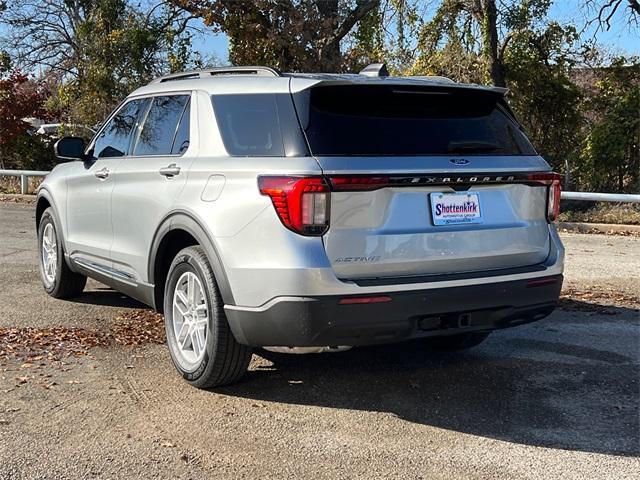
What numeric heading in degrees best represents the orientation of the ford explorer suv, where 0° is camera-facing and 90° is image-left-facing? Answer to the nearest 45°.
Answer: approximately 135°

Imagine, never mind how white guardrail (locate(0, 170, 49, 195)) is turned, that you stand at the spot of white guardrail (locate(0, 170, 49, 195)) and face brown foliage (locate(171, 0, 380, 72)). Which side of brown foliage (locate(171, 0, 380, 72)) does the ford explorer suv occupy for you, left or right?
right

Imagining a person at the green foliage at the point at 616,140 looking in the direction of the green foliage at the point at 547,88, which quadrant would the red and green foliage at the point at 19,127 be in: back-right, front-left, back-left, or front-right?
front-left

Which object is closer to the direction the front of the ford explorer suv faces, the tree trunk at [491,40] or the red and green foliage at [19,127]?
the red and green foliage

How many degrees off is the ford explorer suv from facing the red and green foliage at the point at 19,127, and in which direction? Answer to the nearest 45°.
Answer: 0° — it already faces it

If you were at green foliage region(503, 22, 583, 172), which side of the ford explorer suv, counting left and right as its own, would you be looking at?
right

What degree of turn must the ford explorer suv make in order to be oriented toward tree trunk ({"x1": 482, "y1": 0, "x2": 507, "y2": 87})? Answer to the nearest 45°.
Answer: approximately 45° to its right

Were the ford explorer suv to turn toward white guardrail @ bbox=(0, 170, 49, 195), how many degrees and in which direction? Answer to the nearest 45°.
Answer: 0° — it already faces it

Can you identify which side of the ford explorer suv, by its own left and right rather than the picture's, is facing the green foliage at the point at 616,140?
right

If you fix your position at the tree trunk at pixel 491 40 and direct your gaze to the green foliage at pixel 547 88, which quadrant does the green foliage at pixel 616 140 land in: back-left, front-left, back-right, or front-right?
front-right

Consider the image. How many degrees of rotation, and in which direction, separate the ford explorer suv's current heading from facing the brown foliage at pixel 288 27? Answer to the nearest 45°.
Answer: approximately 45° to its right
